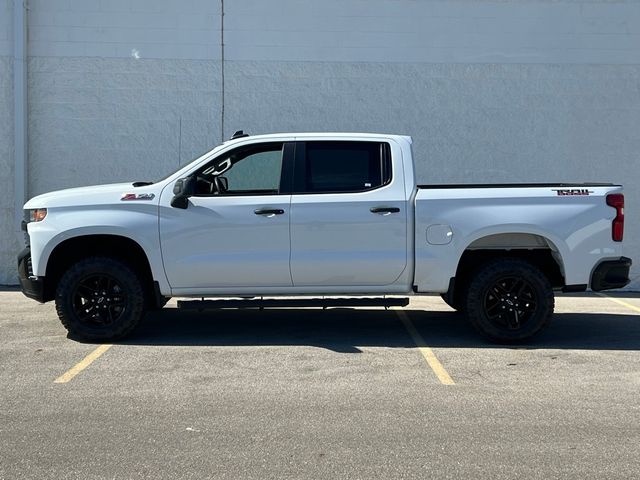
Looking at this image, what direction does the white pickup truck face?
to the viewer's left
